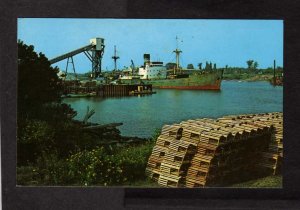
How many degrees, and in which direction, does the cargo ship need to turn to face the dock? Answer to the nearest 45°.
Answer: approximately 135° to its right

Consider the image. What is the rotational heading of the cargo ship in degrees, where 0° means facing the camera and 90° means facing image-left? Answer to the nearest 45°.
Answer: approximately 315°

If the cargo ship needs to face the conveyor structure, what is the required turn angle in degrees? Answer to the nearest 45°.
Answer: approximately 135° to its right

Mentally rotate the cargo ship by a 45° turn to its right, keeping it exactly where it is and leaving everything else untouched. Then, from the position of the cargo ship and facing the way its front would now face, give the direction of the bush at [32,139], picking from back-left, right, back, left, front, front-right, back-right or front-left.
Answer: right
